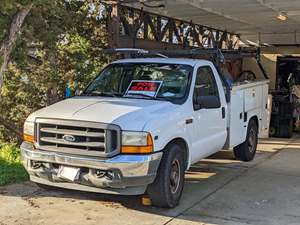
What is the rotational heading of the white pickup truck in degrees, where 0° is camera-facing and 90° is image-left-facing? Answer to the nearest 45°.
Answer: approximately 45°
